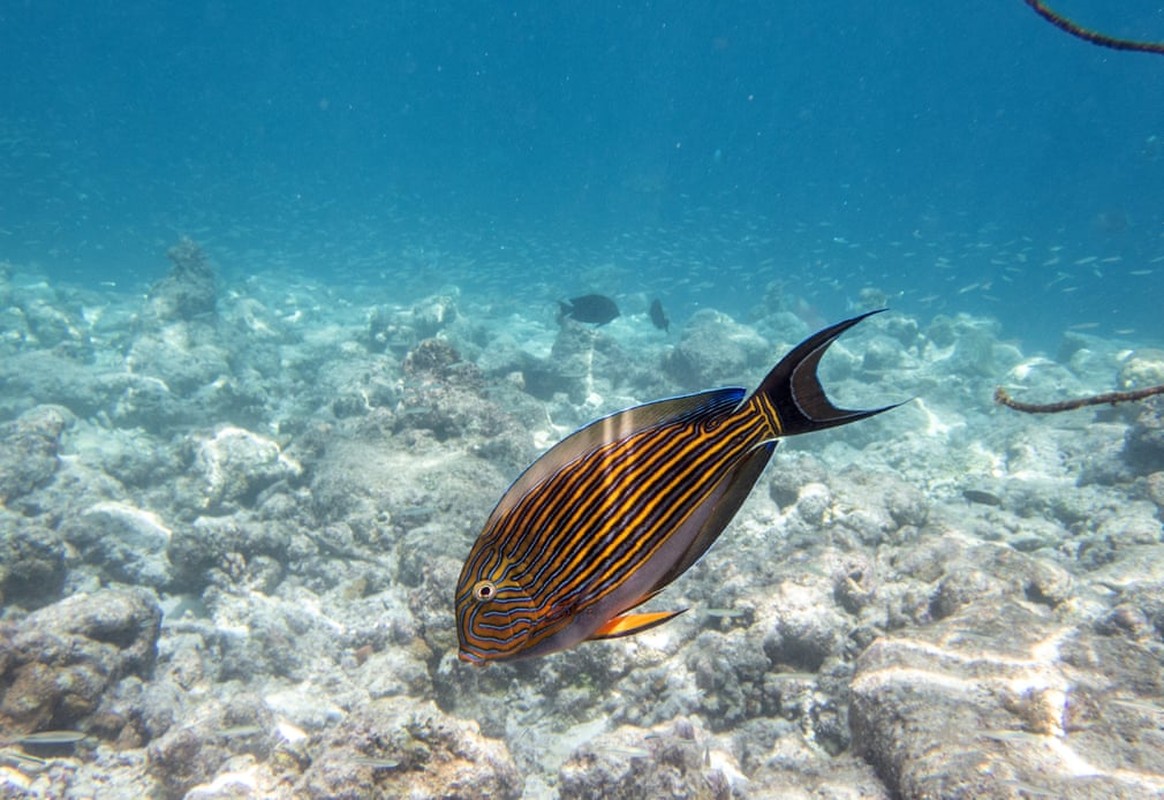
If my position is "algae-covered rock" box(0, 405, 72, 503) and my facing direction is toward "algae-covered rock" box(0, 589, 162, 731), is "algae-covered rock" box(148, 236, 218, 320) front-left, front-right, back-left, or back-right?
back-left

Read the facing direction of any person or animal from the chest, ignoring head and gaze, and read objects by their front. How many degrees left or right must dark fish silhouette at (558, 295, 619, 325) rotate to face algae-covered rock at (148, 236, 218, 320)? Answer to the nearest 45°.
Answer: approximately 180°

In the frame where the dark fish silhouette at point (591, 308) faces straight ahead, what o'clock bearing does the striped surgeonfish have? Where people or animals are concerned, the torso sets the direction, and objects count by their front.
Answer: The striped surgeonfish is roughly at 3 o'clock from the dark fish silhouette.

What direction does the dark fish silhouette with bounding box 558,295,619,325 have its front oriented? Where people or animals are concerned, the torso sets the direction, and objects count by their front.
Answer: to the viewer's right

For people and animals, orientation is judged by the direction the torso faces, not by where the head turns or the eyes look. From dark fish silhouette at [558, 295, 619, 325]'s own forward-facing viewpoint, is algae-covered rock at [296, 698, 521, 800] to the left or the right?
on its right

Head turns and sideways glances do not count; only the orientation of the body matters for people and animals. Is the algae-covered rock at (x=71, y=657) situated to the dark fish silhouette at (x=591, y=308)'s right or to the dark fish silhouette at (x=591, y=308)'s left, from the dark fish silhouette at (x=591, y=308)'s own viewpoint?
on its right
